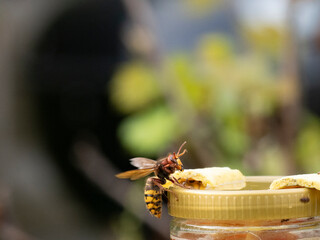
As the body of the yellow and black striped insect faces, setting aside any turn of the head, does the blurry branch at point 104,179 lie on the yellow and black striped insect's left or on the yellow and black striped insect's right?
on the yellow and black striped insect's left

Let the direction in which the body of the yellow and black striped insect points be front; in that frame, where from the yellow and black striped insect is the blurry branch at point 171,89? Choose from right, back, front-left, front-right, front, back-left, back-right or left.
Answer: left

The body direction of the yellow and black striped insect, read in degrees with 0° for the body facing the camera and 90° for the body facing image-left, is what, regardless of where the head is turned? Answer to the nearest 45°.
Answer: approximately 270°
